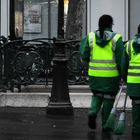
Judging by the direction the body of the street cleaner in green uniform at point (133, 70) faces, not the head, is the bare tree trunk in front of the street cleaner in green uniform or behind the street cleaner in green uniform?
in front

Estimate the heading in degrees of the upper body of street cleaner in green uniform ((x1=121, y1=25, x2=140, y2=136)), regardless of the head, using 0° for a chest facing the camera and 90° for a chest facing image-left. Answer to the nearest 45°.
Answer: approximately 180°

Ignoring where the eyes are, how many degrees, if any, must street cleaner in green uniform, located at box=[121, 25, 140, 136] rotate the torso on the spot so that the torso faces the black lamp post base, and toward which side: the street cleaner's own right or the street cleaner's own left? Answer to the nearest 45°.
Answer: approximately 45° to the street cleaner's own left

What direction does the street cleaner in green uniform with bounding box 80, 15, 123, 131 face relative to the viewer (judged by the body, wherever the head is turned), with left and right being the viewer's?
facing away from the viewer

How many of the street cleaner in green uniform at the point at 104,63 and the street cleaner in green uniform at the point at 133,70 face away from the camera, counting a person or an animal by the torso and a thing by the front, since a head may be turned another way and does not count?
2
